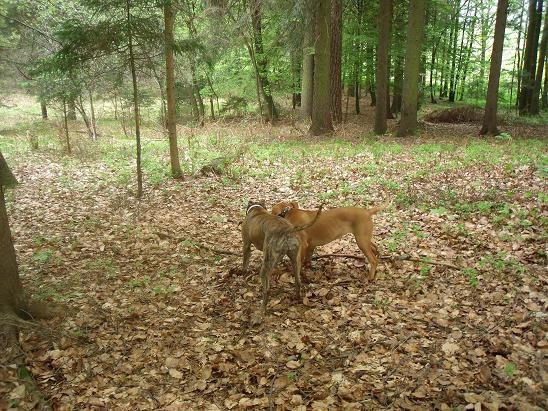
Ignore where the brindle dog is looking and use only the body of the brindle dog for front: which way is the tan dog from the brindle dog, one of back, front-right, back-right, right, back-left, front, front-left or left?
right

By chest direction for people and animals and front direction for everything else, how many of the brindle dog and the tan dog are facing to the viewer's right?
0

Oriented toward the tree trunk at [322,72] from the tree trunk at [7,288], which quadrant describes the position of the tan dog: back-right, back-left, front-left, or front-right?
front-right

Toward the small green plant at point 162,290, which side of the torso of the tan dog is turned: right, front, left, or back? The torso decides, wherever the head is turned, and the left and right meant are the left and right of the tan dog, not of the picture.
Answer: front

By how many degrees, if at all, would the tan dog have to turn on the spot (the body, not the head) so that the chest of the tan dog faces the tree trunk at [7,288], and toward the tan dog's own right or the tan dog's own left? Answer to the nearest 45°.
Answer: approximately 45° to the tan dog's own left

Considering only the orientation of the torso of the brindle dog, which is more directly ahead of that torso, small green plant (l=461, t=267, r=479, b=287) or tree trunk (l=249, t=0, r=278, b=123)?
the tree trunk

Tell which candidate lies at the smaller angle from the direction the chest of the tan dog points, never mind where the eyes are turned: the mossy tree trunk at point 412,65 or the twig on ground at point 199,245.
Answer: the twig on ground

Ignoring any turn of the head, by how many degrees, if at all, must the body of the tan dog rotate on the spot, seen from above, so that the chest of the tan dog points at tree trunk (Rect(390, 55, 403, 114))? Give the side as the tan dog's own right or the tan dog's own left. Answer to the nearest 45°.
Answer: approximately 90° to the tan dog's own right

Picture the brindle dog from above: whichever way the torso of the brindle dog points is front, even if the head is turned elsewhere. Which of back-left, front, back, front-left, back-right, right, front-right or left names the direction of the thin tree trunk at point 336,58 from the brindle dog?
front-right

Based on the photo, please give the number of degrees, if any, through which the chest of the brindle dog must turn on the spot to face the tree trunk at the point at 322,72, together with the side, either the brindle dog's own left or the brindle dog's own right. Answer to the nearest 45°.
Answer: approximately 45° to the brindle dog's own right

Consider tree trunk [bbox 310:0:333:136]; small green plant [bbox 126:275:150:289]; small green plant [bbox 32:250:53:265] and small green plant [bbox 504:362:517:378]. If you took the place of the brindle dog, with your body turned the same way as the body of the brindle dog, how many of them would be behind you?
1

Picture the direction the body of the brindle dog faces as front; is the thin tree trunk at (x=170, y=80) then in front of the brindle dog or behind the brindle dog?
in front

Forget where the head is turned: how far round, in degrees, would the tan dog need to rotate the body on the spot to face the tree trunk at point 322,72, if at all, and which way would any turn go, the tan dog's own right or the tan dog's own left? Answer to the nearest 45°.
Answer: approximately 90° to the tan dog's own right

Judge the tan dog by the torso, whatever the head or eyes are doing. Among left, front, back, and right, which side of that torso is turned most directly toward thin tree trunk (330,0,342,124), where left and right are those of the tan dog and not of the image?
right

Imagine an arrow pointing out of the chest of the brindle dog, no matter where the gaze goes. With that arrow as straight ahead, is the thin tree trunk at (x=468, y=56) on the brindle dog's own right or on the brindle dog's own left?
on the brindle dog's own right

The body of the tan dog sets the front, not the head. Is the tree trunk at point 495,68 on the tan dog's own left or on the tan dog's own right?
on the tan dog's own right

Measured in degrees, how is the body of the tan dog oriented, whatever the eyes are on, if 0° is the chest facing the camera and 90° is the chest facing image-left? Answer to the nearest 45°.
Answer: approximately 90°

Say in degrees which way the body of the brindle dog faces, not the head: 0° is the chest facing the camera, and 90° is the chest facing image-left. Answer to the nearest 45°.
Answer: approximately 135°
